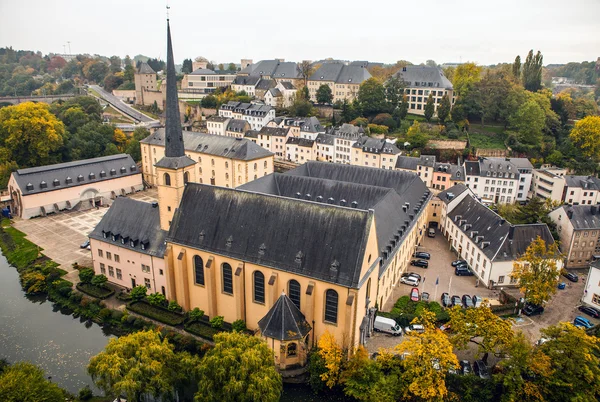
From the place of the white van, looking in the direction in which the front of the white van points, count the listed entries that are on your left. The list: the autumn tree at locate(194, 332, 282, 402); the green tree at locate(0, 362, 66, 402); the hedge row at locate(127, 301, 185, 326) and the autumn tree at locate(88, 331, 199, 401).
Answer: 0

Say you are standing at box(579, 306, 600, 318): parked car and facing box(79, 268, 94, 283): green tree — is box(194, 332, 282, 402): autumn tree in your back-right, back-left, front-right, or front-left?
front-left

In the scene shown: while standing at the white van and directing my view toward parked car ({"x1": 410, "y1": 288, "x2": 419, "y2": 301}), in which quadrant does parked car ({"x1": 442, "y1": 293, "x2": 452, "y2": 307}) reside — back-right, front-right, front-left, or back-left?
front-right

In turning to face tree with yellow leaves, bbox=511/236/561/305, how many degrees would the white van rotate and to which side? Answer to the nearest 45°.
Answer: approximately 90° to its left

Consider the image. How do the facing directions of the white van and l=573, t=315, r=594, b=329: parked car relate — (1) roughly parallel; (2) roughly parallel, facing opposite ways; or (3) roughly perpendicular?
roughly parallel

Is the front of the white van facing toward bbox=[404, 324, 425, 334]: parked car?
yes

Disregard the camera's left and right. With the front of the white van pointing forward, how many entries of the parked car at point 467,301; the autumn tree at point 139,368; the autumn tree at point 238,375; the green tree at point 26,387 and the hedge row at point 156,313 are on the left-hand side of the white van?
1

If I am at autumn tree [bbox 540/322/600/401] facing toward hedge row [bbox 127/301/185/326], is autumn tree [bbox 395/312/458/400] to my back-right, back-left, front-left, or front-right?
front-left

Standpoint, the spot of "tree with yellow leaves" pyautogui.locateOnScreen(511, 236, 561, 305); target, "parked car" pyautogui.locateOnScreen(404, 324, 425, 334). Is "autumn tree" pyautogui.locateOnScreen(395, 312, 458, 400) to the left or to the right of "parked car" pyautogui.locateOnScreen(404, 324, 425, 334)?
left
